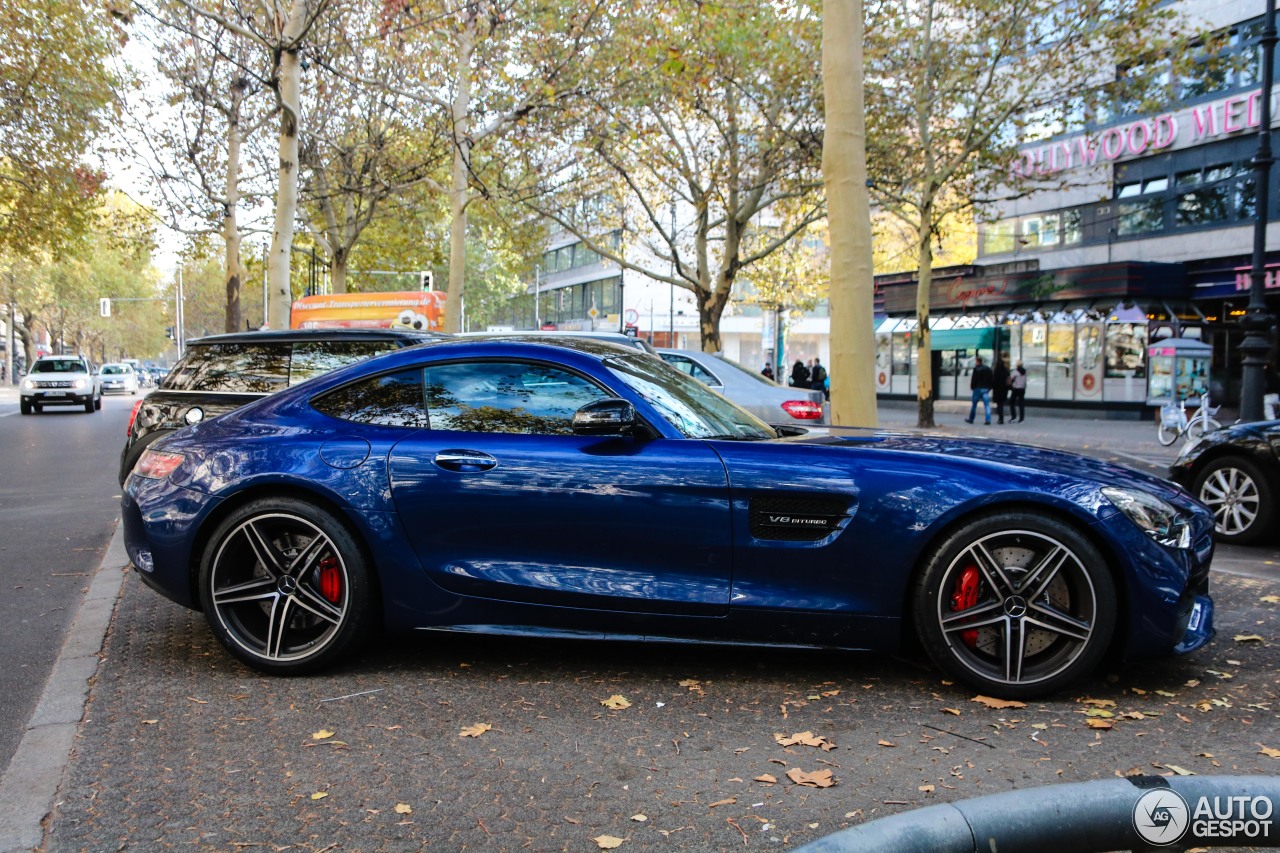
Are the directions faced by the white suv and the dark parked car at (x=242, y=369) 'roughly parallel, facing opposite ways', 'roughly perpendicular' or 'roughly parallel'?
roughly perpendicular

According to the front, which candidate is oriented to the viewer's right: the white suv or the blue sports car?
the blue sports car

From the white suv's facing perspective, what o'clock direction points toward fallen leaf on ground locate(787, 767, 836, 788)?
The fallen leaf on ground is roughly at 12 o'clock from the white suv.

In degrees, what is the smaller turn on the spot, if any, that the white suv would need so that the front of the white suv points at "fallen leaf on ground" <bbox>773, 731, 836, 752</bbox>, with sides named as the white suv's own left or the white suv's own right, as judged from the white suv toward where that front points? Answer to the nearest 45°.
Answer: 0° — it already faces it

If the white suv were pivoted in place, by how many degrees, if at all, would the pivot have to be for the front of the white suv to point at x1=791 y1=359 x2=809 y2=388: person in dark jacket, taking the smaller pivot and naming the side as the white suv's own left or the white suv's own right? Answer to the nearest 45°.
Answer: approximately 45° to the white suv's own left

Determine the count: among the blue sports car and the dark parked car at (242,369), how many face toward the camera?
0

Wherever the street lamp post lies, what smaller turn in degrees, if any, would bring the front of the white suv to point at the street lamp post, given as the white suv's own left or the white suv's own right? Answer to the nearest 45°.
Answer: approximately 45° to the white suv's own left

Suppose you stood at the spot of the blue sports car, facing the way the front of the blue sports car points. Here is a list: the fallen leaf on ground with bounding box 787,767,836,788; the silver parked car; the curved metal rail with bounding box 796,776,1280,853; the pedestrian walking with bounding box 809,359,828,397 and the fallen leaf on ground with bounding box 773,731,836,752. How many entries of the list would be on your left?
2

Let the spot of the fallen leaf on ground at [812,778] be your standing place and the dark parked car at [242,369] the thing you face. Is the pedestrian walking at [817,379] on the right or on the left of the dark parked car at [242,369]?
right

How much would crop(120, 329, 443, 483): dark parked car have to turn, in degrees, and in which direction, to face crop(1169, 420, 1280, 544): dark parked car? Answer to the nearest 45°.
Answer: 0° — it already faces it

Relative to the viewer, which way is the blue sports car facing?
to the viewer's right

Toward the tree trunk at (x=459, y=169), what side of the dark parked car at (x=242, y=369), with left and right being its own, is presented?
left

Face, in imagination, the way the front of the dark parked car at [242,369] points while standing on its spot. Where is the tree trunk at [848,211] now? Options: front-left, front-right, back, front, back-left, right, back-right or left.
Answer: front

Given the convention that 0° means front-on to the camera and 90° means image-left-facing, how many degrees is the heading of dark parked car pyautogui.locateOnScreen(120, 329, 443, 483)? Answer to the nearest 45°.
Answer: approximately 270°

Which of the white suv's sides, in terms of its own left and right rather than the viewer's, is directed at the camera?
front

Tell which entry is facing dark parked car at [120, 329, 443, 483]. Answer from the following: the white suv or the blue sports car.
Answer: the white suv
